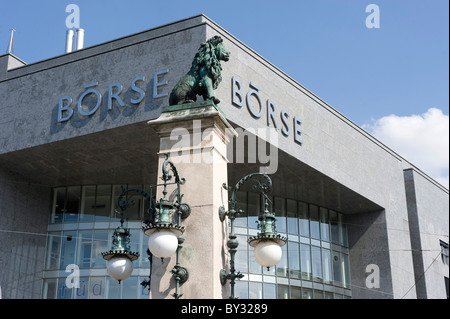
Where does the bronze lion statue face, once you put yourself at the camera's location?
facing to the right of the viewer
